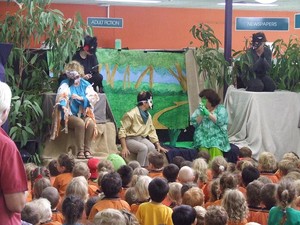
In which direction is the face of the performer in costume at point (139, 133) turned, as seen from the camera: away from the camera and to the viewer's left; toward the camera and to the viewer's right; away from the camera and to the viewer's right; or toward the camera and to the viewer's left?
toward the camera and to the viewer's right

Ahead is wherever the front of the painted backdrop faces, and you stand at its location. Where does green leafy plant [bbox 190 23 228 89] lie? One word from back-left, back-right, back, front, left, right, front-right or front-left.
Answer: left

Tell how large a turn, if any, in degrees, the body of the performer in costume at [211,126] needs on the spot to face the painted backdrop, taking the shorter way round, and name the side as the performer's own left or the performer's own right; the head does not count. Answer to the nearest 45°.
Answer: approximately 90° to the performer's own right

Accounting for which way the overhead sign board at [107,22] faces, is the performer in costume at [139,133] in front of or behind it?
in front

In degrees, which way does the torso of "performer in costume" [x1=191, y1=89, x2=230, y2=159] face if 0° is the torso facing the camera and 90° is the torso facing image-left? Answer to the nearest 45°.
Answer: approximately 45°

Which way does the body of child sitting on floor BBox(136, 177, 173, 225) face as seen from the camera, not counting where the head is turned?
away from the camera

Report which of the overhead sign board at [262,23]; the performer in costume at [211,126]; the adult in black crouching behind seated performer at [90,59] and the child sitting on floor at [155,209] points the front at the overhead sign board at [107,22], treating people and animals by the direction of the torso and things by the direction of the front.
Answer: the child sitting on floor

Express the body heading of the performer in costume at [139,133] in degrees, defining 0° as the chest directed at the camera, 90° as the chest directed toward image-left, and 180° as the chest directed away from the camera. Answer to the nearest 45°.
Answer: approximately 315°

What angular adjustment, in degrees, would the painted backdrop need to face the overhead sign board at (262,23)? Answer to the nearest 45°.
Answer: approximately 135° to its left

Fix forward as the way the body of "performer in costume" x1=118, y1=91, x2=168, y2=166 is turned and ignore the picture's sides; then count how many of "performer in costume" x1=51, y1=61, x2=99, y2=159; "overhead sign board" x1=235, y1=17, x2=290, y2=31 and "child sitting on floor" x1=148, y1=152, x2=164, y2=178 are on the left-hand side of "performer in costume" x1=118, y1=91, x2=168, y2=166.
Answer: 1

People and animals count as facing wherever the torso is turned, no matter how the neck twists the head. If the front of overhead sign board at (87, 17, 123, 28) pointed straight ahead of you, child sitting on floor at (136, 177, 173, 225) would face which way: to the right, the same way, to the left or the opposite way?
the opposite way

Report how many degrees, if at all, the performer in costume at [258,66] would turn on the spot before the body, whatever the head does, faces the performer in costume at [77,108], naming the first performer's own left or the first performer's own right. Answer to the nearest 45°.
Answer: approximately 45° to the first performer's own right

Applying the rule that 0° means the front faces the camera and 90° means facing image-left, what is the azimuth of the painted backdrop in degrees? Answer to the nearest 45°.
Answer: approximately 0°
